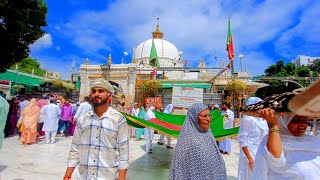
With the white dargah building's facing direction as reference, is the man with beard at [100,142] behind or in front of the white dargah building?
in front

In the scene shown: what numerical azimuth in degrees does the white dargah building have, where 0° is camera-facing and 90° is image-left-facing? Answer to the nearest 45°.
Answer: approximately 0°

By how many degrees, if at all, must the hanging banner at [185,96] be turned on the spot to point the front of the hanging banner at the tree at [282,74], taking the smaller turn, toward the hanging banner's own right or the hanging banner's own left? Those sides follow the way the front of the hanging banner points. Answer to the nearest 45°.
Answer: approximately 135° to the hanging banner's own left

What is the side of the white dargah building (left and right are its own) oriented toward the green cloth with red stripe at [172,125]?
front

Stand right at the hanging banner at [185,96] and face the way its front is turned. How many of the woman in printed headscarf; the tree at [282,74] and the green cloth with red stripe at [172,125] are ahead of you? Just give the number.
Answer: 2

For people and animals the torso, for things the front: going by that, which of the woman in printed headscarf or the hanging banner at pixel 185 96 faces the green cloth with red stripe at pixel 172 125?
the hanging banner

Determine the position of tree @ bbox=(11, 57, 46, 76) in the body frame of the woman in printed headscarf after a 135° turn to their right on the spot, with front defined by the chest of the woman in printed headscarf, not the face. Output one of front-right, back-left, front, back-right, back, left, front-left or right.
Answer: front-right

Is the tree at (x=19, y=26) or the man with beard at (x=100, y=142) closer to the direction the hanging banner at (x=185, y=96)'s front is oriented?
the man with beard

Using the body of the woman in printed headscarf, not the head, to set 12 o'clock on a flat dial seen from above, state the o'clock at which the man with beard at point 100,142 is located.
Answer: The man with beard is roughly at 4 o'clock from the woman in printed headscarf.

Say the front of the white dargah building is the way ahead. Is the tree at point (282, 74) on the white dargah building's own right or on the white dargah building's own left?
on the white dargah building's own left

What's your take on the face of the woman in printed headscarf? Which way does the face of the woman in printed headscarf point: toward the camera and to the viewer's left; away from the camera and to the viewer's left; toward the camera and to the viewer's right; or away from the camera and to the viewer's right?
toward the camera and to the viewer's right

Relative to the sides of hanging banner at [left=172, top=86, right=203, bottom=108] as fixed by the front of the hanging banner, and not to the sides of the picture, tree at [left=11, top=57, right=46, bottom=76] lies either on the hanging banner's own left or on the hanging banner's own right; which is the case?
on the hanging banner's own right

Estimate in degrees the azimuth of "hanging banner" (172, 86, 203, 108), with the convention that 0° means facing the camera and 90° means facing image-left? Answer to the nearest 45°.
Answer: approximately 0°

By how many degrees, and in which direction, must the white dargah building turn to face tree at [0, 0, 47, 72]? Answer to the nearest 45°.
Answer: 0° — it already faces it

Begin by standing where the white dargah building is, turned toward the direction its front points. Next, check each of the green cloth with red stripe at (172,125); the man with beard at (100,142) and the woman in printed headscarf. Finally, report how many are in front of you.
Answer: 3

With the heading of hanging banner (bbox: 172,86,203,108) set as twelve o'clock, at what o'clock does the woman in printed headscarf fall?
The woman in printed headscarf is roughly at 12 o'clock from the hanging banner.

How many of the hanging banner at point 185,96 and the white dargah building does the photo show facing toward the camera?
2
